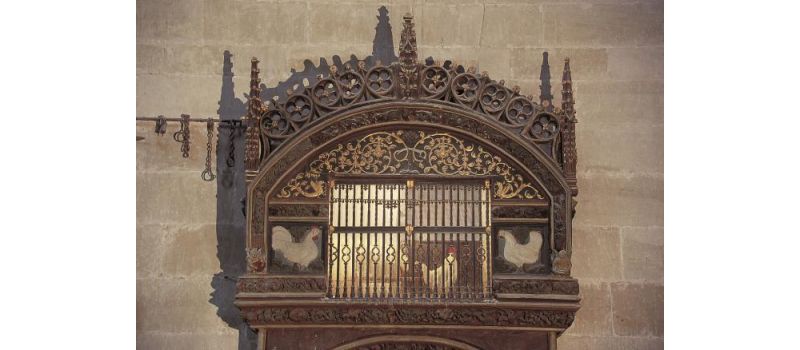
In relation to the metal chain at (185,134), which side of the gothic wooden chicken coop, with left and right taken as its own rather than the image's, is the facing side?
right

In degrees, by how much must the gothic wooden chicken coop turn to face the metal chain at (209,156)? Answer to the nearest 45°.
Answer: approximately 90° to its right

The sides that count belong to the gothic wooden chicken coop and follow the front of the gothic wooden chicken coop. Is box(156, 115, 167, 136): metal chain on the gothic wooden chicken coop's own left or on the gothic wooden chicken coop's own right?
on the gothic wooden chicken coop's own right

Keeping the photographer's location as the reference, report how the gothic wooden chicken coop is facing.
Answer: facing the viewer

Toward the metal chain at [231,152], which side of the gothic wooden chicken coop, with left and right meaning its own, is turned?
right
